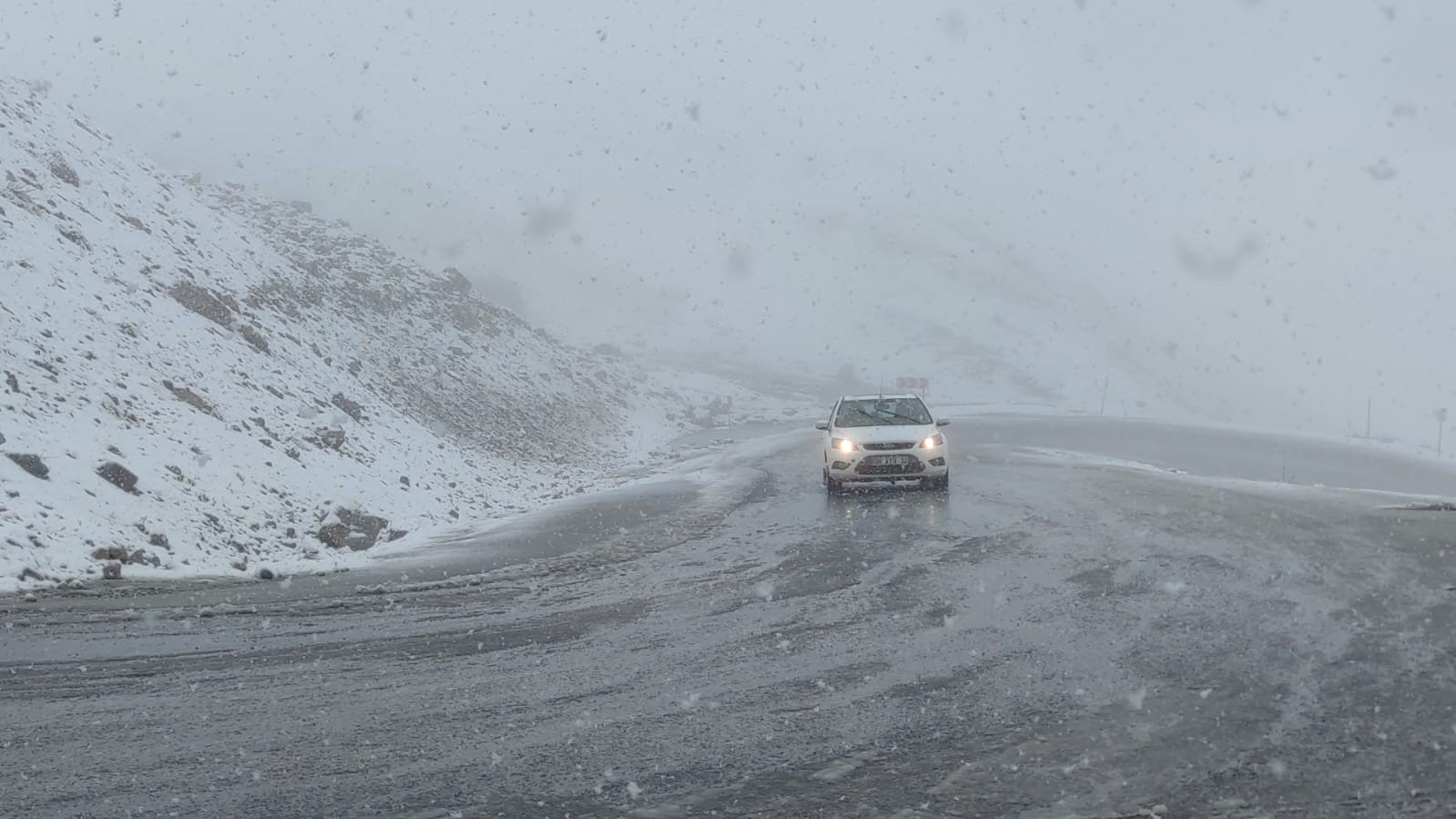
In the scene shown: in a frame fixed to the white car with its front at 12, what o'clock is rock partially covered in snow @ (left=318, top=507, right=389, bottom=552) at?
The rock partially covered in snow is roughly at 2 o'clock from the white car.

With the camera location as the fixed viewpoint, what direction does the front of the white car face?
facing the viewer
